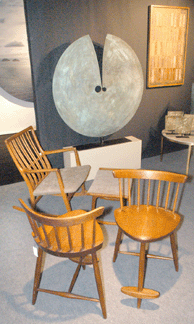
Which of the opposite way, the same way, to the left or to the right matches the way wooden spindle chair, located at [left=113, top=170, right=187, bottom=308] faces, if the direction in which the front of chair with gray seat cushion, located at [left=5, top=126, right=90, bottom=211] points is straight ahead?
to the right

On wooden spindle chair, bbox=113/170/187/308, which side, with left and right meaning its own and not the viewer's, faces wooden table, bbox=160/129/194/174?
back

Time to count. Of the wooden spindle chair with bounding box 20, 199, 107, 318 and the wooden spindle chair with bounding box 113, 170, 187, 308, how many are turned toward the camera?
1

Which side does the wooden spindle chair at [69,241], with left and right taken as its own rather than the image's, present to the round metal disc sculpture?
front

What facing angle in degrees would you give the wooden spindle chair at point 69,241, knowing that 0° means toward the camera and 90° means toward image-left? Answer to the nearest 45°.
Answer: approximately 180°

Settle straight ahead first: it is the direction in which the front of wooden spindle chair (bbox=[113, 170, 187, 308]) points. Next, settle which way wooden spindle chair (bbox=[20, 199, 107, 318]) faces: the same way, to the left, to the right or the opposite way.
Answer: the opposite way

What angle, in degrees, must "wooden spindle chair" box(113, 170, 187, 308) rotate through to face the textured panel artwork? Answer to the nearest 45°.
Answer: approximately 180°

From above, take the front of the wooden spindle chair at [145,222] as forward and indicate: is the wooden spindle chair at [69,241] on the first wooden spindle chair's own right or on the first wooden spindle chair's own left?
on the first wooden spindle chair's own right

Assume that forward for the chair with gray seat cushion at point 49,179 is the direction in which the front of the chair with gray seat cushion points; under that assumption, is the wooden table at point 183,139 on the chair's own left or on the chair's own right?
on the chair's own left

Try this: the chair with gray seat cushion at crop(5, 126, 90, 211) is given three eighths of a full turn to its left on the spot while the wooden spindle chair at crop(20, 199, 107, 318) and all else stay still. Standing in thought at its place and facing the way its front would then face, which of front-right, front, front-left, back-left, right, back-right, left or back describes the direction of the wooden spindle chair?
back

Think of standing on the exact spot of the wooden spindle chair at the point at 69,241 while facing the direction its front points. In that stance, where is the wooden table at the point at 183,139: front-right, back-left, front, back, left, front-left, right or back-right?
front-right

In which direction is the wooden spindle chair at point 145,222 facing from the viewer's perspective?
toward the camera

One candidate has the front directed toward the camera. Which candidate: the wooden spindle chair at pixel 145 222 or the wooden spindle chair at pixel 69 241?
the wooden spindle chair at pixel 145 222

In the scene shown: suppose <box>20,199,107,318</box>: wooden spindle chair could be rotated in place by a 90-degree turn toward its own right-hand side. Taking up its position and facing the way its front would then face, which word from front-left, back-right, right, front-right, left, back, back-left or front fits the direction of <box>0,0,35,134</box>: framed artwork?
left

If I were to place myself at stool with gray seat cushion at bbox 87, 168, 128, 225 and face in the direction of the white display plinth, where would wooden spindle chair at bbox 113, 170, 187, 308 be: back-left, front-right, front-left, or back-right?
back-right
